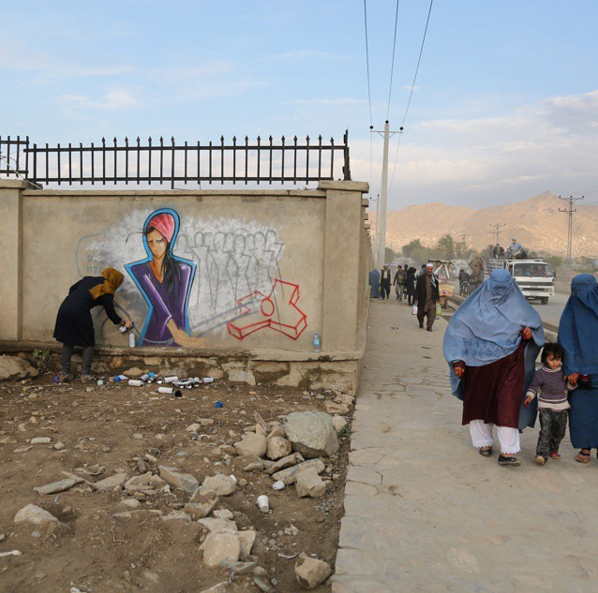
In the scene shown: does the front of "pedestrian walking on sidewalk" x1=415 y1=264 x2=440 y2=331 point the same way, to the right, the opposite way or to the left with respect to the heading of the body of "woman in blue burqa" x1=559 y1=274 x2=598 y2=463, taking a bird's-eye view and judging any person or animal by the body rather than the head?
the same way

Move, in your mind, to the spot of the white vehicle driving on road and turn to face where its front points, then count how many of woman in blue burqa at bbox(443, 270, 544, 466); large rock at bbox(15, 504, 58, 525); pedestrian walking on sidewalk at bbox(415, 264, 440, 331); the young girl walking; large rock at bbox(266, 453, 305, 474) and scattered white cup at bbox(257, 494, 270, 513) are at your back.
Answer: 0

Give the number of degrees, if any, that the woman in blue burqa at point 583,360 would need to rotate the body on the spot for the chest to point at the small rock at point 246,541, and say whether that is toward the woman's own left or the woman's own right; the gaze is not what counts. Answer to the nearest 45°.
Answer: approximately 45° to the woman's own right

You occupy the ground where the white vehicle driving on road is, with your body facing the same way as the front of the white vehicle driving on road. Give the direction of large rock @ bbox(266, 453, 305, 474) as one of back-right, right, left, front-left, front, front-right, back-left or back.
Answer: front-right

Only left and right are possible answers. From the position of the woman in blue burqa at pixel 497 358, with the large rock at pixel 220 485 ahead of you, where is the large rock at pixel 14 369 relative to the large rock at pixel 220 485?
right

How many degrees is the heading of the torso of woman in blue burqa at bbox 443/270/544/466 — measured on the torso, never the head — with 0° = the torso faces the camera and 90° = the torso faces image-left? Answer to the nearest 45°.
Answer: approximately 0°

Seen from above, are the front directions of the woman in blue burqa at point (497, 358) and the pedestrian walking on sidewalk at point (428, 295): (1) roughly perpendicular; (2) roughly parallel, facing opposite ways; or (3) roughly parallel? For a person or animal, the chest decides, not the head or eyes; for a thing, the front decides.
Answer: roughly parallel

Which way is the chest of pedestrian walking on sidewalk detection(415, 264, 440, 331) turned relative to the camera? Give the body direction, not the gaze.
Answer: toward the camera

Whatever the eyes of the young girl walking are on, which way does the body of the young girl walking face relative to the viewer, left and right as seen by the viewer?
facing the viewer

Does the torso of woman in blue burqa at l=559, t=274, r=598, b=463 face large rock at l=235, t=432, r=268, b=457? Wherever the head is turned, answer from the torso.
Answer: no

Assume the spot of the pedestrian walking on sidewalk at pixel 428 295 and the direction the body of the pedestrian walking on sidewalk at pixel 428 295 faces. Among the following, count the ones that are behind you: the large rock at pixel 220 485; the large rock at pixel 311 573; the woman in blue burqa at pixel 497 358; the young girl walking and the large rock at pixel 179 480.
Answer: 0

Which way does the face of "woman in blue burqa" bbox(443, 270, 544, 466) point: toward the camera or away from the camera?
toward the camera

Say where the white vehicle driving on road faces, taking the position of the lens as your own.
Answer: facing the viewer and to the right of the viewer

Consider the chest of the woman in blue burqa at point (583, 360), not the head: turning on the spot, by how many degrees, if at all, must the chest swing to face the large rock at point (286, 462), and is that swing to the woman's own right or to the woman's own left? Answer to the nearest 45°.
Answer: approximately 45° to the woman's own right

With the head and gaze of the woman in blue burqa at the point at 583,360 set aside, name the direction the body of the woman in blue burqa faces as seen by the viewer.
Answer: toward the camera

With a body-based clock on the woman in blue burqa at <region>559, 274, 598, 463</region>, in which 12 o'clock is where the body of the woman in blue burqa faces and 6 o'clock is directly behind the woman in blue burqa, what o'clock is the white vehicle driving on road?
The white vehicle driving on road is roughly at 6 o'clock from the woman in blue burqa.

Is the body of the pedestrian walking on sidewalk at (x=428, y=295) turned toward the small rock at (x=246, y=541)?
yes

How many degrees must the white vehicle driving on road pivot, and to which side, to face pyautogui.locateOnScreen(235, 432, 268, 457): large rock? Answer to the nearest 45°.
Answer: approximately 45° to its right

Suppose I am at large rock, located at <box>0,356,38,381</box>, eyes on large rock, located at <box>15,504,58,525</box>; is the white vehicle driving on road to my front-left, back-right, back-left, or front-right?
back-left
